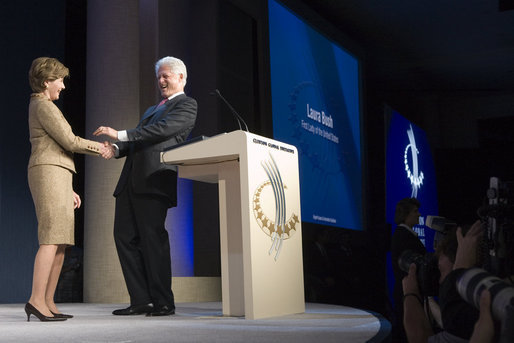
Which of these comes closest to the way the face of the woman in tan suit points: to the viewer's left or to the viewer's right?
to the viewer's right

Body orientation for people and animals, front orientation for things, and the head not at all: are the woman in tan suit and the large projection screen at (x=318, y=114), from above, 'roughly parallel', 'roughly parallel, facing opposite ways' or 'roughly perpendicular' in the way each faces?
roughly perpendicular

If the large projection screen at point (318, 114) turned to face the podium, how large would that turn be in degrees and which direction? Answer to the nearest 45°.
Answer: approximately 45° to its right

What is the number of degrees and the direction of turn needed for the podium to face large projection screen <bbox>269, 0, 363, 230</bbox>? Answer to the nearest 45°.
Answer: approximately 135° to its left

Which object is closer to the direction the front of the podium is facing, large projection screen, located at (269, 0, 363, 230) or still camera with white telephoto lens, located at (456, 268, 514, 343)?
the still camera with white telephoto lens

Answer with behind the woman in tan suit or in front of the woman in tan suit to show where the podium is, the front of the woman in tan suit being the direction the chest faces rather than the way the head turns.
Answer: in front

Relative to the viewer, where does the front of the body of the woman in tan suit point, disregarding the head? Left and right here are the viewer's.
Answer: facing to the right of the viewer

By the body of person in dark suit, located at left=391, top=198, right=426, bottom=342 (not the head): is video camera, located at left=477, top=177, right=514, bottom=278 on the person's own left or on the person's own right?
on the person's own right

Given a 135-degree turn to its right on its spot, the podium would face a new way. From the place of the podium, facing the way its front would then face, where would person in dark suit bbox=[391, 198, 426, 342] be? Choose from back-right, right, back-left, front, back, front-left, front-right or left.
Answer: back-right

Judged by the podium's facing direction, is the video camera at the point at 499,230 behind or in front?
in front

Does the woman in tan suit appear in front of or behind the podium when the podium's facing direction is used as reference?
behind

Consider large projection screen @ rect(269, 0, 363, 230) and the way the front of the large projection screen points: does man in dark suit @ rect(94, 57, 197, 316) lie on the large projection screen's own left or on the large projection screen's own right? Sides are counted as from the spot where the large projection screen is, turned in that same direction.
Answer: on the large projection screen's own right
